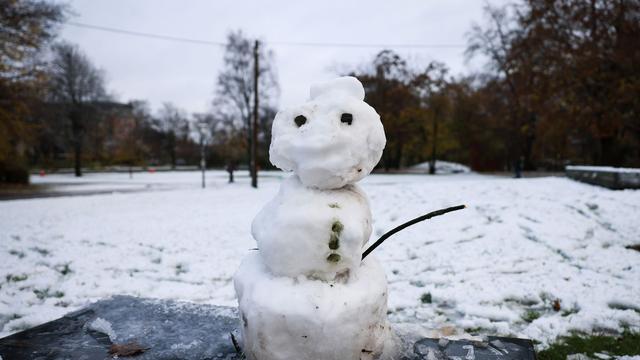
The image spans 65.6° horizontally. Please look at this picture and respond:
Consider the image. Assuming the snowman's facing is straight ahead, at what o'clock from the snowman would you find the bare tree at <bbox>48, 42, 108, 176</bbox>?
The bare tree is roughly at 5 o'clock from the snowman.

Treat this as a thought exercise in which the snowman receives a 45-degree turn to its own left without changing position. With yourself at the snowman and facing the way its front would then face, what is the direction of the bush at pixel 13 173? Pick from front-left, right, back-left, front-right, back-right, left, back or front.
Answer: back

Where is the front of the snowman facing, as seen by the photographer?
facing the viewer

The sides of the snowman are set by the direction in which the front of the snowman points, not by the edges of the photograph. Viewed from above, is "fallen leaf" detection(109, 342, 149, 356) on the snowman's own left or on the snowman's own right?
on the snowman's own right
